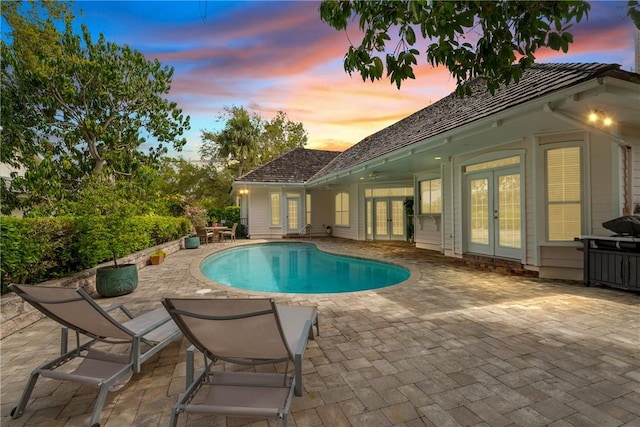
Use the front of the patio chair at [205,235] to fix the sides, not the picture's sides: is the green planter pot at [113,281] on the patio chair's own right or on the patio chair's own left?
on the patio chair's own right

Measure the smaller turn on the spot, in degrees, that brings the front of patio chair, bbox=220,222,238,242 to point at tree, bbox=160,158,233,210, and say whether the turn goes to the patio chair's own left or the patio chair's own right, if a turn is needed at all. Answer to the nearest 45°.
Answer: approximately 90° to the patio chair's own right

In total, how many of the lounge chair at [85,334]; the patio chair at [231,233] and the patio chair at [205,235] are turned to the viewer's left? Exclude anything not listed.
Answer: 1

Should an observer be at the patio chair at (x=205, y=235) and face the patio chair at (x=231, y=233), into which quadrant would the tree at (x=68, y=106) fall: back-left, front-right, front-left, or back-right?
back-right

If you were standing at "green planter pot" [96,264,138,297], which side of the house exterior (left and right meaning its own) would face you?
front

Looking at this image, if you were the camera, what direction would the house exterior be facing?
facing the viewer and to the left of the viewer

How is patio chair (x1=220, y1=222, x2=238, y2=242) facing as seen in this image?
to the viewer's left

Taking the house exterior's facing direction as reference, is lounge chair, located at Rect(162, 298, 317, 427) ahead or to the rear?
ahead

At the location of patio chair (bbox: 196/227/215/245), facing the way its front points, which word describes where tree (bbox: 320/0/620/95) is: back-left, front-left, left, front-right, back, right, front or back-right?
front-right

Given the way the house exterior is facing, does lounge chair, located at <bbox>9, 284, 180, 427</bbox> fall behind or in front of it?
in front

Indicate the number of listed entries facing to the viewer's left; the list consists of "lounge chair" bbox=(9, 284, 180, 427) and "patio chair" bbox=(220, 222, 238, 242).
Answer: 1
